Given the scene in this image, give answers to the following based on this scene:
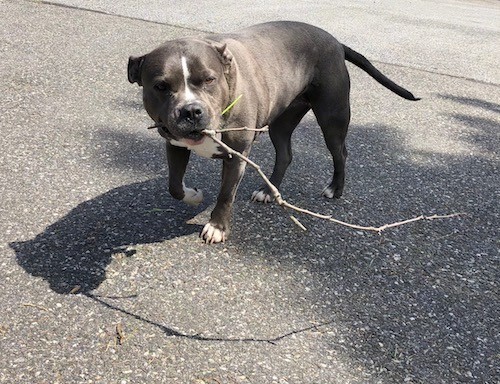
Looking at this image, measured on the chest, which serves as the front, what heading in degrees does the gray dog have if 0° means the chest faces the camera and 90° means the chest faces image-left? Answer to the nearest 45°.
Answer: approximately 45°

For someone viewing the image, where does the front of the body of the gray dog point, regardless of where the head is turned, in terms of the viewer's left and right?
facing the viewer and to the left of the viewer
